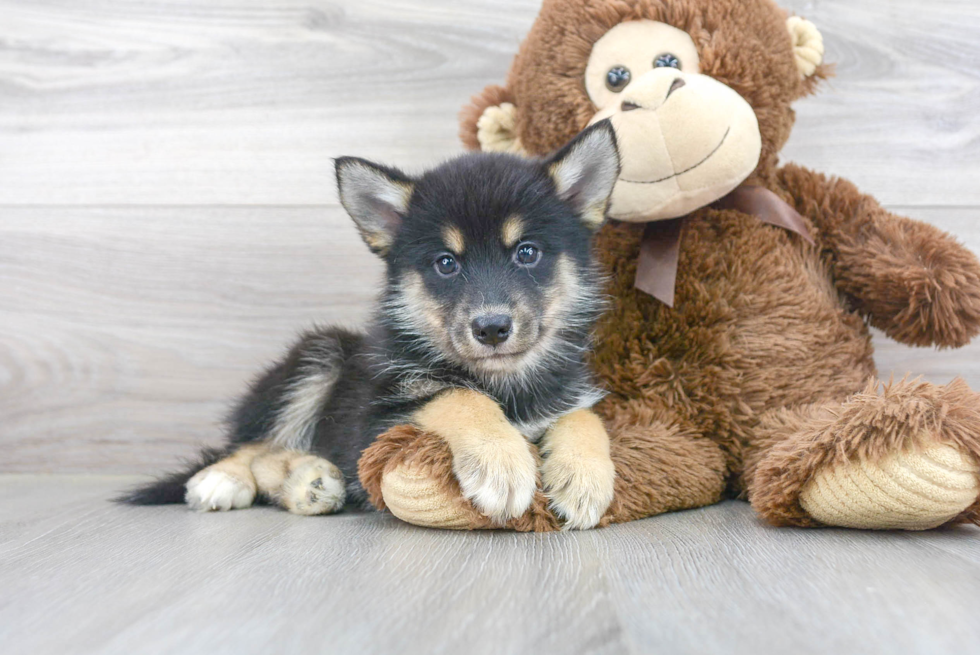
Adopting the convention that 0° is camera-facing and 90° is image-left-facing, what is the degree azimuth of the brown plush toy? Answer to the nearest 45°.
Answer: approximately 0°

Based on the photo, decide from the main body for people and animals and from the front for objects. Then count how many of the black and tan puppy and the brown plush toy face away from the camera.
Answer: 0

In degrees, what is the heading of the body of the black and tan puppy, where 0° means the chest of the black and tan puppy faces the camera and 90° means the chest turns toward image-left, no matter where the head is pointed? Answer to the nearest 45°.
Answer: approximately 315°
